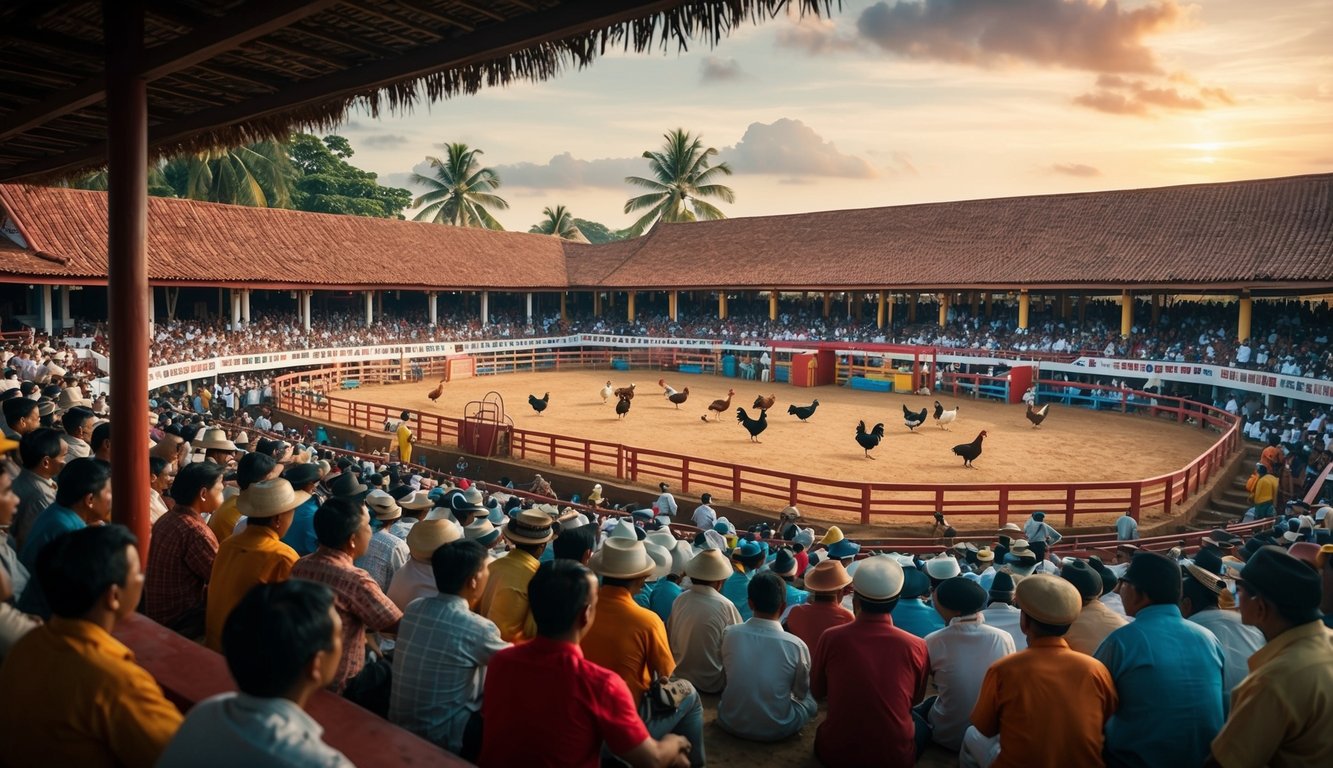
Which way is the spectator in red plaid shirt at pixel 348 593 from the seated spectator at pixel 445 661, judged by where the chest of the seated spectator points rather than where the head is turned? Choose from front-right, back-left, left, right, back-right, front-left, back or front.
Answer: left

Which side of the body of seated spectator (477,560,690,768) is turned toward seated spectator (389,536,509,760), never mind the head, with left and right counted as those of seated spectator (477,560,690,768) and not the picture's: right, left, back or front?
left

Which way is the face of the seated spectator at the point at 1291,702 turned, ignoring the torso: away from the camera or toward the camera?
away from the camera

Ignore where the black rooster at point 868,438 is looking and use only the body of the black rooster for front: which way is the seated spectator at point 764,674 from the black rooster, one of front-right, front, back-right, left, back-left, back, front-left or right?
left

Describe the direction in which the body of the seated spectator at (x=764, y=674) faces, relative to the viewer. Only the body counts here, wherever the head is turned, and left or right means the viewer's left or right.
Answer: facing away from the viewer

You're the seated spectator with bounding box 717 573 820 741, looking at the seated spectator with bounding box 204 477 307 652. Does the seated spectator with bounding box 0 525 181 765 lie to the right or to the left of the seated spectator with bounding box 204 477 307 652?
left

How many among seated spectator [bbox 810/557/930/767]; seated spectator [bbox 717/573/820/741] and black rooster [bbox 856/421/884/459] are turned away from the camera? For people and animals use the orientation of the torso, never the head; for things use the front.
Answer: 2

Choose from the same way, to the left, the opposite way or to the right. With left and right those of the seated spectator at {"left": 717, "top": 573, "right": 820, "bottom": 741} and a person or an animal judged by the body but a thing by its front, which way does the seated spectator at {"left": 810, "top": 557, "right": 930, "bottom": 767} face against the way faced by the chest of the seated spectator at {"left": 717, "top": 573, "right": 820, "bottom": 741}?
the same way

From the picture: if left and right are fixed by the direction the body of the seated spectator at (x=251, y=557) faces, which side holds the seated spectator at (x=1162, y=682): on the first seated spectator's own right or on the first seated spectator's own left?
on the first seated spectator's own right

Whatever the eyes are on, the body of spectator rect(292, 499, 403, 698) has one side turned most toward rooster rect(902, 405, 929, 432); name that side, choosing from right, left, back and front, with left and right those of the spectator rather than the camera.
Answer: front

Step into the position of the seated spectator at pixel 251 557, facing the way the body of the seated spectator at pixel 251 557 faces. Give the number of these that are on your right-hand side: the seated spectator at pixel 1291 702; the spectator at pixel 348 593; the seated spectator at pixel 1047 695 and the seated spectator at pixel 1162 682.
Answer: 4

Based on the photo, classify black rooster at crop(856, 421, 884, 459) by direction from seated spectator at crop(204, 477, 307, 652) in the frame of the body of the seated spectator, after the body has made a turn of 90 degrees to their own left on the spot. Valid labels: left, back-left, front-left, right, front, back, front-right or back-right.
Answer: right

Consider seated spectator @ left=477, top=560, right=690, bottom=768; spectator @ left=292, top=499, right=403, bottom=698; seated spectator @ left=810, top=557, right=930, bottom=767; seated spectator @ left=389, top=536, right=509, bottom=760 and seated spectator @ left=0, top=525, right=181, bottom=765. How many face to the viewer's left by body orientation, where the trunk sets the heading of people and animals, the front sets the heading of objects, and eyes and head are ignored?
0

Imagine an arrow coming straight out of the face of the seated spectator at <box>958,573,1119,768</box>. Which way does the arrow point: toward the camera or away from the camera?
away from the camera

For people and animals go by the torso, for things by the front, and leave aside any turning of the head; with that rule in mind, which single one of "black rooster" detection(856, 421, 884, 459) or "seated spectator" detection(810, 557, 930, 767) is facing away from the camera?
the seated spectator

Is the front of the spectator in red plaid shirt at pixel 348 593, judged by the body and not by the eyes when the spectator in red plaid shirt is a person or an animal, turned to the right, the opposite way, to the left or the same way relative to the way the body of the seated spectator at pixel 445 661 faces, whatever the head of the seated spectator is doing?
the same way

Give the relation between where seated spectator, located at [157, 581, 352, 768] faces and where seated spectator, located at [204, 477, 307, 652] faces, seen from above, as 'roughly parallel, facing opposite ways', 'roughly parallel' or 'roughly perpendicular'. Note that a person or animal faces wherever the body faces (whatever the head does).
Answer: roughly parallel

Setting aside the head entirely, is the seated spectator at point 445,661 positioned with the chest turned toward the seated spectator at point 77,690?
no

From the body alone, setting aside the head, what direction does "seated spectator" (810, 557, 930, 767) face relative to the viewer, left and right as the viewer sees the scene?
facing away from the viewer

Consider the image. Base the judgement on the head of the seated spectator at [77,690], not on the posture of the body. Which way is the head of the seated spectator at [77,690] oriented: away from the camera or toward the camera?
away from the camera

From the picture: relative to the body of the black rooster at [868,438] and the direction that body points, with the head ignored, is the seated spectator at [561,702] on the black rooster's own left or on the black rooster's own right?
on the black rooster's own left

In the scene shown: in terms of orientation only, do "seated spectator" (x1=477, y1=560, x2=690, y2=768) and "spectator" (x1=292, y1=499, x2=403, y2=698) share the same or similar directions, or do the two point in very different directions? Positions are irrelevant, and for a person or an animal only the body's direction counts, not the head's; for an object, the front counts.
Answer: same or similar directions
